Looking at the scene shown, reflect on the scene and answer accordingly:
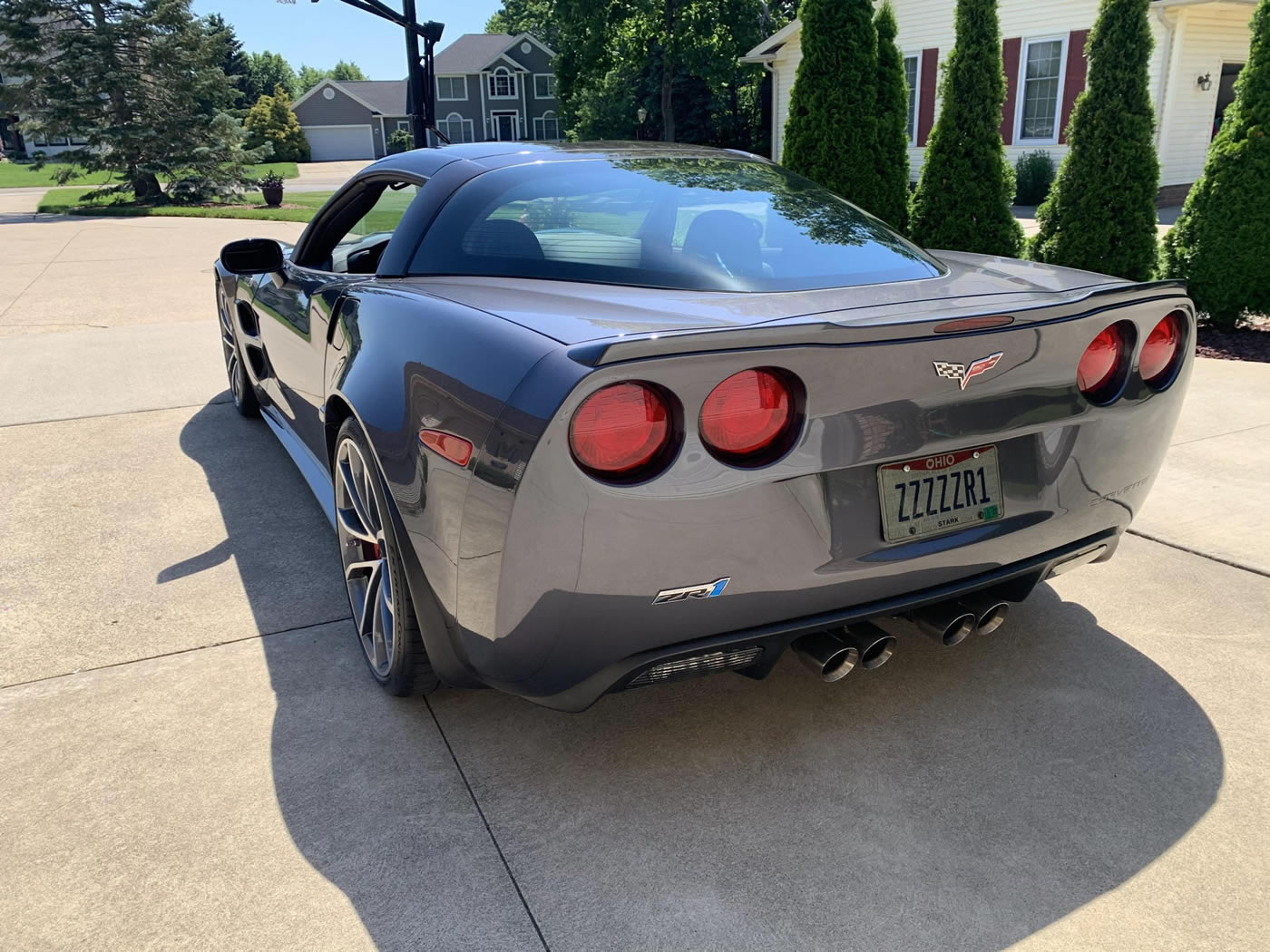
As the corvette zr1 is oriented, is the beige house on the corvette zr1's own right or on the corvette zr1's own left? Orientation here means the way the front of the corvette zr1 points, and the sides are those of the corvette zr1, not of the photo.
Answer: on the corvette zr1's own right

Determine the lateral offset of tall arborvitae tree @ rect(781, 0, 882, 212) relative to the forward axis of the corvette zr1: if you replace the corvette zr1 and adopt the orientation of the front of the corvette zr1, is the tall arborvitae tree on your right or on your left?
on your right

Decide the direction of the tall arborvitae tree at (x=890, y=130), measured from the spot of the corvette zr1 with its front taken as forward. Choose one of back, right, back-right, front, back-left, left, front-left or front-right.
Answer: front-right

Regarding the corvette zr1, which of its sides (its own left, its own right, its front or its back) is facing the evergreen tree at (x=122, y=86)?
front

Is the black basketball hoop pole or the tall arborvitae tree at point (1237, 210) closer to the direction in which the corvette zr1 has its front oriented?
the black basketball hoop pole

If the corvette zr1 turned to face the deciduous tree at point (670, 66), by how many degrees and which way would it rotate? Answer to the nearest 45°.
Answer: approximately 45° to its right

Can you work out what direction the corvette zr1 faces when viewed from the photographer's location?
facing away from the viewer and to the left of the viewer

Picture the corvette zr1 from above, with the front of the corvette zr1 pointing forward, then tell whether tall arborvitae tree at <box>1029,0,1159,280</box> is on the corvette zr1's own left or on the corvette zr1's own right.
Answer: on the corvette zr1's own right

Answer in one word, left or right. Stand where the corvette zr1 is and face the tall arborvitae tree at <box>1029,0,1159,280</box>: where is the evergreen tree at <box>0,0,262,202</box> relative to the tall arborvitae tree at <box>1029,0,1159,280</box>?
left
